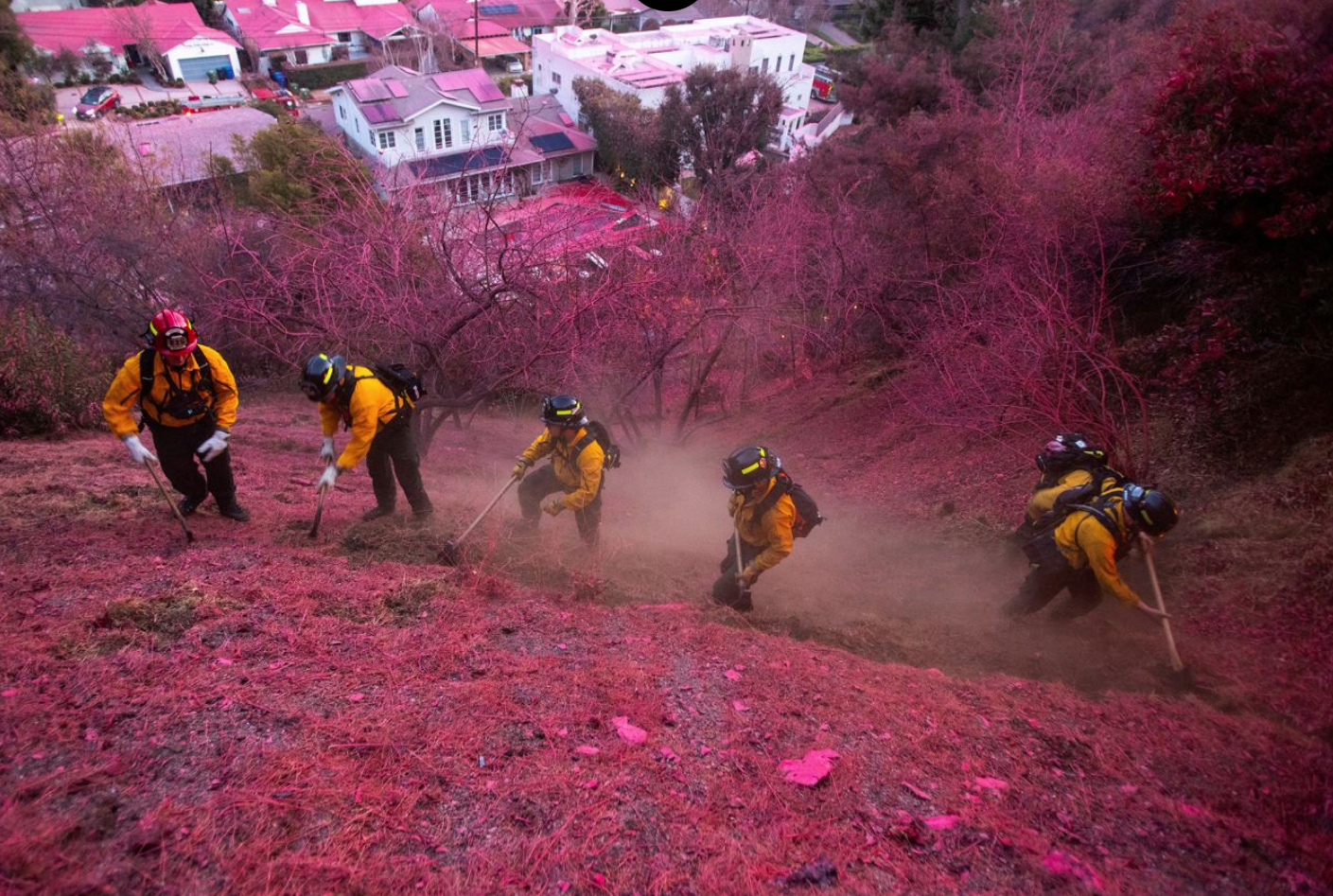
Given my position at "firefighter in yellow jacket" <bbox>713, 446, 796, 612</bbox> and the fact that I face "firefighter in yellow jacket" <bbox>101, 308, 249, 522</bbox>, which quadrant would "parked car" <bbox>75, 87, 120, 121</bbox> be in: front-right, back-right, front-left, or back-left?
front-right

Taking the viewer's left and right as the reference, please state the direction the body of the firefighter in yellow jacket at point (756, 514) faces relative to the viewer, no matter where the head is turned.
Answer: facing the viewer and to the left of the viewer

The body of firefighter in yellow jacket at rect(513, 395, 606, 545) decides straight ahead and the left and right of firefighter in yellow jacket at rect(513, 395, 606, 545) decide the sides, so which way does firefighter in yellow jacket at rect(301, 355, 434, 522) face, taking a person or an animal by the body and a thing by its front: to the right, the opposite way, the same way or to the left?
the same way

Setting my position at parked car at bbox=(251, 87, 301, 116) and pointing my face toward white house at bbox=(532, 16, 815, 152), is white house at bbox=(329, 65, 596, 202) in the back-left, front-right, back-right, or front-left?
front-right

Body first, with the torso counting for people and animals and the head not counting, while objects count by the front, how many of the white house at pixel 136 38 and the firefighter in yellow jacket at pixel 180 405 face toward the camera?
2

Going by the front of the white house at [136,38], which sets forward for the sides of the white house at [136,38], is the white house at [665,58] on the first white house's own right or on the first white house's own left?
on the first white house's own left

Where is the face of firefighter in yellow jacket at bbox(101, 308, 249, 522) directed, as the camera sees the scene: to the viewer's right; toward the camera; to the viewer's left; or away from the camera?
toward the camera

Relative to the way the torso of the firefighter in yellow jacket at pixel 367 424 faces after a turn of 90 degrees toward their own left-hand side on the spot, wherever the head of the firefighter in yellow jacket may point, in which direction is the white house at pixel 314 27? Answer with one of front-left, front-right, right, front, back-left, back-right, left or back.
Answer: back-left

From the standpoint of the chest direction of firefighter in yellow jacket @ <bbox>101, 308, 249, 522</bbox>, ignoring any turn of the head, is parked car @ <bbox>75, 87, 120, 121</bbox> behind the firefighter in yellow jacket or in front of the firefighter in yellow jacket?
behind

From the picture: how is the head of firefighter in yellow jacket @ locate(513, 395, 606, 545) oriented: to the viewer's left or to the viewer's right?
to the viewer's left

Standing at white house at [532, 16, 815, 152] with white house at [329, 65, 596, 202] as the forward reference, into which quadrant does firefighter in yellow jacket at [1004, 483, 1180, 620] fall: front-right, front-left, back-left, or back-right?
front-left

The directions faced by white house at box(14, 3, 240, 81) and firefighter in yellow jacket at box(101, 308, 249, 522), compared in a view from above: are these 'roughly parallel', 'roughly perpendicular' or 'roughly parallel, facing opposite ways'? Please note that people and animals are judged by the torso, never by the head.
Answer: roughly parallel

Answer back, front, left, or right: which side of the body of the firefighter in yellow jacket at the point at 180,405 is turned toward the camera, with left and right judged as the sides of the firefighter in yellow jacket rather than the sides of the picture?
front

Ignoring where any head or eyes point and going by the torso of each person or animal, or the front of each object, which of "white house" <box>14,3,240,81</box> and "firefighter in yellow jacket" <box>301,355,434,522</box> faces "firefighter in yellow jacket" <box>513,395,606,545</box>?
the white house

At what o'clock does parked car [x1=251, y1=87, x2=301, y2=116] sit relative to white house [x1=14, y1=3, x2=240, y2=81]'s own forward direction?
The parked car is roughly at 11 o'clock from the white house.

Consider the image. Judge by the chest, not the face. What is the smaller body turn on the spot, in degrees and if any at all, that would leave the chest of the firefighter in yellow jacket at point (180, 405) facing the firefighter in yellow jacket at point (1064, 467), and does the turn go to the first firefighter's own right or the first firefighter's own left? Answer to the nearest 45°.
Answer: approximately 45° to the first firefighter's own left

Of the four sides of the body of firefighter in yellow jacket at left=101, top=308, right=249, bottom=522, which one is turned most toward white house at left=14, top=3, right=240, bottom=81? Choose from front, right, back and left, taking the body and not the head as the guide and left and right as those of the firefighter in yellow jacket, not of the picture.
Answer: back

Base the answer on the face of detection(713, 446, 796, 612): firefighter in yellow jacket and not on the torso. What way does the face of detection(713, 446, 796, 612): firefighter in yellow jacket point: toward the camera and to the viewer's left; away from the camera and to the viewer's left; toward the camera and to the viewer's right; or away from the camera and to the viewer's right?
toward the camera and to the viewer's left

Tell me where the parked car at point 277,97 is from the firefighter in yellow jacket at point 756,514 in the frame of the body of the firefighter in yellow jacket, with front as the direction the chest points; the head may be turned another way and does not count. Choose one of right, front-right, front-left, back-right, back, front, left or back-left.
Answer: right
